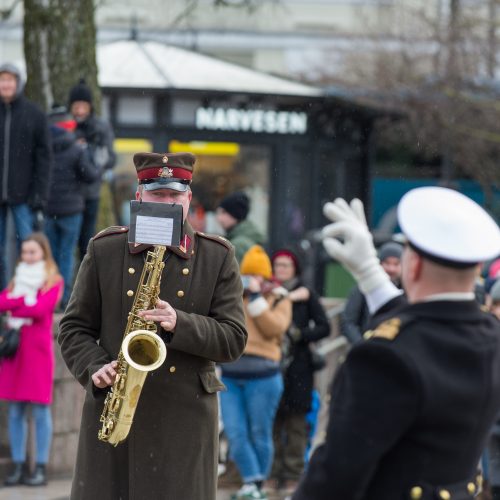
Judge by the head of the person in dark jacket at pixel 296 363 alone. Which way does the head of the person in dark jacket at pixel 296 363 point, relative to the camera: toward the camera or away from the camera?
toward the camera

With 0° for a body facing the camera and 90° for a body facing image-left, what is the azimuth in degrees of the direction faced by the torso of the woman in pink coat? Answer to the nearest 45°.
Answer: approximately 45°

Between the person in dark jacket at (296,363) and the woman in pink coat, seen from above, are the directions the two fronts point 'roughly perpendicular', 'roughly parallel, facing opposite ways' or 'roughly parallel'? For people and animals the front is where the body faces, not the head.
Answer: roughly parallel

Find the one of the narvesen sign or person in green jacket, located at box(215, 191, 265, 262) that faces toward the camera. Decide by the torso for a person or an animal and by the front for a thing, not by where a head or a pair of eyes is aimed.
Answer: the narvesen sign

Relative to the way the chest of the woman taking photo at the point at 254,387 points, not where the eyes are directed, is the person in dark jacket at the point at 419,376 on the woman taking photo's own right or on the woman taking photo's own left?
on the woman taking photo's own left

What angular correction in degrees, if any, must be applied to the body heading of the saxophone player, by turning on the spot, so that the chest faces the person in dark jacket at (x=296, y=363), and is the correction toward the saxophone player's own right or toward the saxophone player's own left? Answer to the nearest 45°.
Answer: approximately 180°

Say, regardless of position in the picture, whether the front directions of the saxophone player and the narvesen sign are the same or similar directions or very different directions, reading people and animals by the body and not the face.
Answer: same or similar directions

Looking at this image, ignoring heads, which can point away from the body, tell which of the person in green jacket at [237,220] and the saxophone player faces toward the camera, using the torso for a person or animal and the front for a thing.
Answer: the saxophone player

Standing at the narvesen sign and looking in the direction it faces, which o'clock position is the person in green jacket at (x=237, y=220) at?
The person in green jacket is roughly at 12 o'clock from the narvesen sign.

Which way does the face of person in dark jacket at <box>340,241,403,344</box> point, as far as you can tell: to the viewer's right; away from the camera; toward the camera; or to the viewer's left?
toward the camera

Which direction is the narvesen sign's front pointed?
toward the camera

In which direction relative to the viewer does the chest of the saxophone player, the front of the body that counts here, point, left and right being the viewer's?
facing the viewer

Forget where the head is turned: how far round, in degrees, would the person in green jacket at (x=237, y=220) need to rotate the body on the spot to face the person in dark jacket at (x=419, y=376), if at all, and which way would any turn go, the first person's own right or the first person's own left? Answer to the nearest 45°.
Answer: approximately 90° to the first person's own left

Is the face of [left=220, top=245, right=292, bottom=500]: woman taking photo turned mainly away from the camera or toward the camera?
toward the camera
